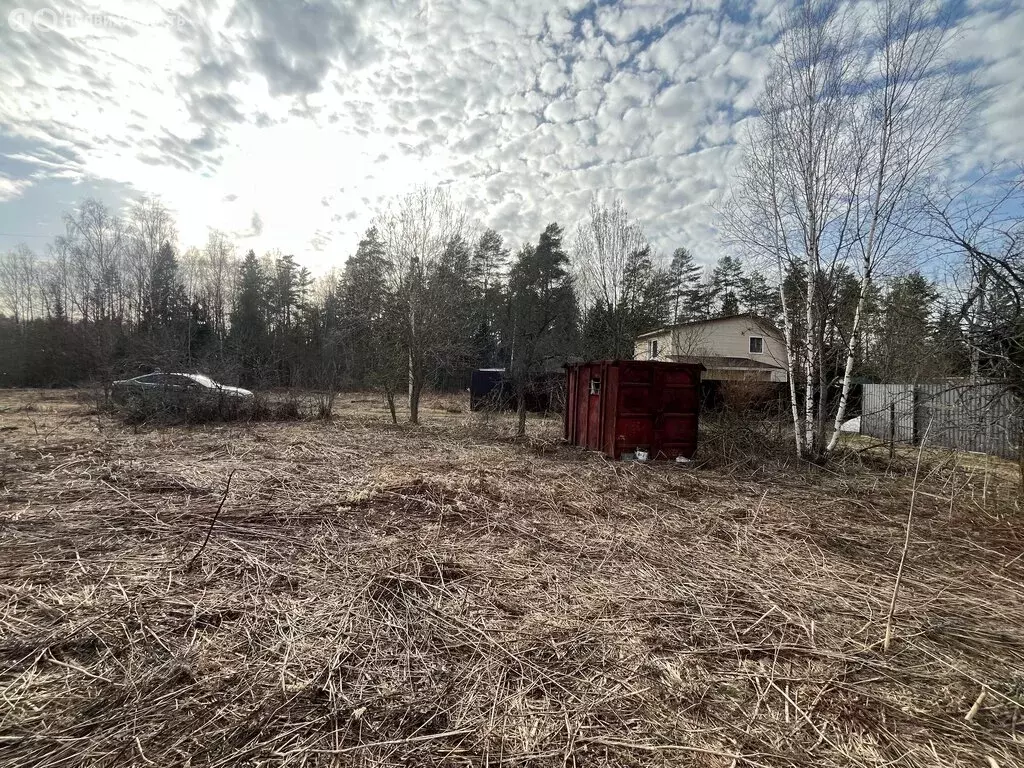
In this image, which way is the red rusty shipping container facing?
toward the camera

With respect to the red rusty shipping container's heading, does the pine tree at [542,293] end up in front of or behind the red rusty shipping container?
behind

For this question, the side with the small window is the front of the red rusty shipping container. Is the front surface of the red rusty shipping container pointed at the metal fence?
no

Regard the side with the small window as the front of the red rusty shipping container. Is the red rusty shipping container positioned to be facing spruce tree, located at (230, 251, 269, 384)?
no

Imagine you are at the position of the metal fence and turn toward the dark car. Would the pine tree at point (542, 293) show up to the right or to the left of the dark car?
right

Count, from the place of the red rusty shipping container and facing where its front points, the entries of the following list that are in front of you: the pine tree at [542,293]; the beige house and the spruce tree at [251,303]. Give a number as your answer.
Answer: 0

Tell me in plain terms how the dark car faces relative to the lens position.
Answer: facing to the right of the viewer

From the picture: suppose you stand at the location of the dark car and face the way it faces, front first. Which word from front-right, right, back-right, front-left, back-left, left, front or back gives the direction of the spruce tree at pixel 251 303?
left

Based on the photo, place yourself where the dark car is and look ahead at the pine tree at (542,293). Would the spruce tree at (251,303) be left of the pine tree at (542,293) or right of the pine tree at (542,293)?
left

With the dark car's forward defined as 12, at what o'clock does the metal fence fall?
The metal fence is roughly at 2 o'clock from the dark car.

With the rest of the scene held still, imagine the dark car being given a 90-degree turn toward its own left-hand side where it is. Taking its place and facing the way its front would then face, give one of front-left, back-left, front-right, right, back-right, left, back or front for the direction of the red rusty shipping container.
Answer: back-right

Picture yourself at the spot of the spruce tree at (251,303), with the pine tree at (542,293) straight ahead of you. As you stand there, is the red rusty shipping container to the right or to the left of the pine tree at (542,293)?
right

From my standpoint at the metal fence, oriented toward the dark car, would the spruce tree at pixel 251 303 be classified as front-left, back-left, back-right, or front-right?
front-right

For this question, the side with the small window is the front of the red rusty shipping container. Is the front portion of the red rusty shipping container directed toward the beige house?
no

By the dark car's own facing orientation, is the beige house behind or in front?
in front
